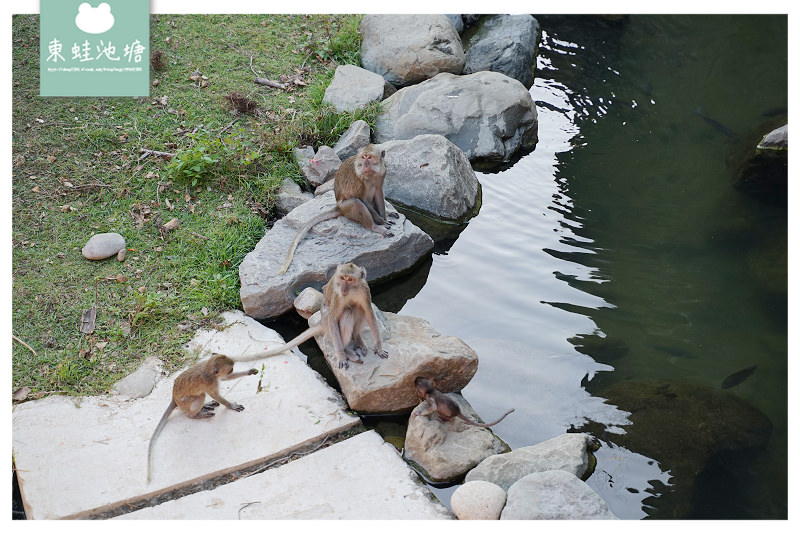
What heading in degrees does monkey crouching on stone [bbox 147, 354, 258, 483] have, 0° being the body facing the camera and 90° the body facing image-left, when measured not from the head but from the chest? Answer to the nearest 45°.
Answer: approximately 270°

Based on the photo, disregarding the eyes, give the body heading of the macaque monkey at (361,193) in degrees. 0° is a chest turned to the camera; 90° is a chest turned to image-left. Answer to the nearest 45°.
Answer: approximately 315°

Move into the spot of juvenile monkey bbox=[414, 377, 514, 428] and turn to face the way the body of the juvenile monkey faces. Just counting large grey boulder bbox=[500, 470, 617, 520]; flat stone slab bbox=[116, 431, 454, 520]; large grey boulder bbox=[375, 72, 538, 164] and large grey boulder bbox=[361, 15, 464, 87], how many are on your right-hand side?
2

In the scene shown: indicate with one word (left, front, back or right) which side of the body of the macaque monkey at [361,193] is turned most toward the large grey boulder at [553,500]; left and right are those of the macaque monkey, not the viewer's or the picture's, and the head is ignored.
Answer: front

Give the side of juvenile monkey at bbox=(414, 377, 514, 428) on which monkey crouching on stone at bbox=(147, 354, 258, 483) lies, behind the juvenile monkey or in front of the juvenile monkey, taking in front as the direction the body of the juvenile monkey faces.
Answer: in front

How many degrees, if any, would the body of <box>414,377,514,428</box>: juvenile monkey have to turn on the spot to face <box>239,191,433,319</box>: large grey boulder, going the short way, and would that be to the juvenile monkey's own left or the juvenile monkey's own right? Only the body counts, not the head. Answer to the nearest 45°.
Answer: approximately 45° to the juvenile monkey's own right

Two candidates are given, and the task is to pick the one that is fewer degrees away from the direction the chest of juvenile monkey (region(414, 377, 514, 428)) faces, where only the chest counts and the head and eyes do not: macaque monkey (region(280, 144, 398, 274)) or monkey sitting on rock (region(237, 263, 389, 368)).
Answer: the monkey sitting on rock

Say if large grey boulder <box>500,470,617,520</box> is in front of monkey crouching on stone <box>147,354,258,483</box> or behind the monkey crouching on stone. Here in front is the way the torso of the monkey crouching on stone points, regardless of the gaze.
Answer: in front

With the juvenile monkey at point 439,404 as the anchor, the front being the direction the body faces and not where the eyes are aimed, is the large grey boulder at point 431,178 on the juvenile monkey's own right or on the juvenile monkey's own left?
on the juvenile monkey's own right

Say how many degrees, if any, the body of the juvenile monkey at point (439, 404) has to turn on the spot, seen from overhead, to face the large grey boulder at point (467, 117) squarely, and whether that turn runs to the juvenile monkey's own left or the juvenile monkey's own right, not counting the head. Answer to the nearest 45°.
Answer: approximately 90° to the juvenile monkey's own right

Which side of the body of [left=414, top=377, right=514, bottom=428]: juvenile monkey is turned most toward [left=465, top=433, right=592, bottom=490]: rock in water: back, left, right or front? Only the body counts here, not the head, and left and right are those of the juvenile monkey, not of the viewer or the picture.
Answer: back

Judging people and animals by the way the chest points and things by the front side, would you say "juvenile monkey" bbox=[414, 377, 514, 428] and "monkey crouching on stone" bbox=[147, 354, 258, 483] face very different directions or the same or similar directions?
very different directions

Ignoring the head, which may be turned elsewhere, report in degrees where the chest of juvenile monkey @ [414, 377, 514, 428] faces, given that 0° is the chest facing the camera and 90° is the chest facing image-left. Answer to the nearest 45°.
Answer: approximately 90°
